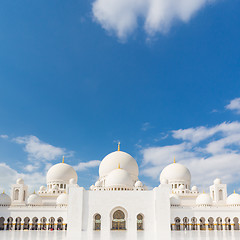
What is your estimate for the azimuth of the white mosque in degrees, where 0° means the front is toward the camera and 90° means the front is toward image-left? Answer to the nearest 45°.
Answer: approximately 0°
